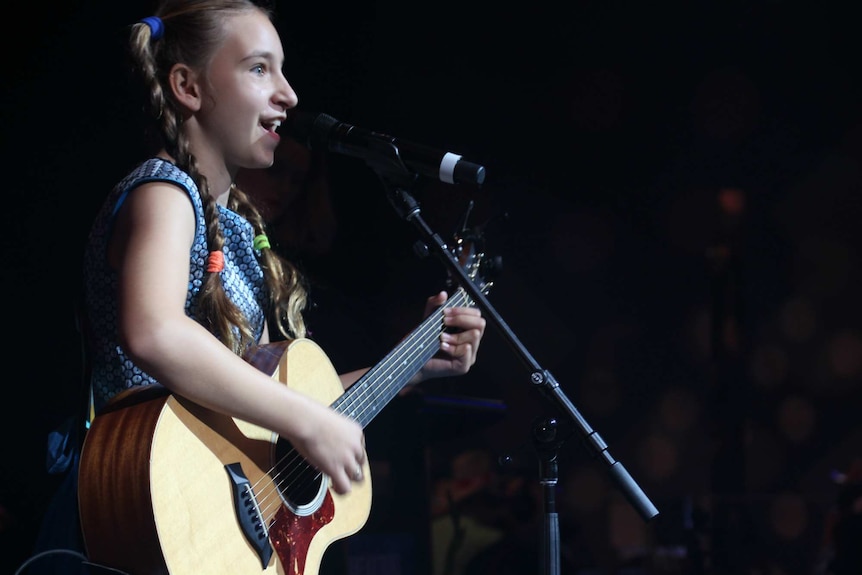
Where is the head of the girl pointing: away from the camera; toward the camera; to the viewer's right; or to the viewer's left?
to the viewer's right

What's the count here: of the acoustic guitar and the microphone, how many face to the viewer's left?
1

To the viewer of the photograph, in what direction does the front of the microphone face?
facing to the left of the viewer
